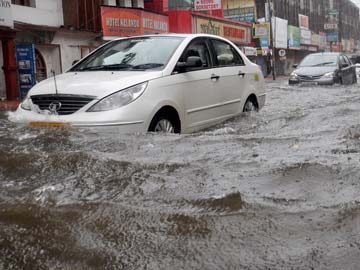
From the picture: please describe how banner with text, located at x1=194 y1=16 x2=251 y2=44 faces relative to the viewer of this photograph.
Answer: facing the viewer and to the right of the viewer

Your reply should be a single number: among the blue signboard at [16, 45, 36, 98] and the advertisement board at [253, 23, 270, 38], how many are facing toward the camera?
2

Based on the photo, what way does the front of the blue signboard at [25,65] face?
toward the camera

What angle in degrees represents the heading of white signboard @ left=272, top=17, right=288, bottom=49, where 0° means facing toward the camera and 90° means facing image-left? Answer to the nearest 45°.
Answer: approximately 315°

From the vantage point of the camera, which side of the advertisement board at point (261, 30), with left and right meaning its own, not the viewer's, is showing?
front

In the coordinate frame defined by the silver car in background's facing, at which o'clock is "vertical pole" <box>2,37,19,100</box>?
The vertical pole is roughly at 1 o'clock from the silver car in background.

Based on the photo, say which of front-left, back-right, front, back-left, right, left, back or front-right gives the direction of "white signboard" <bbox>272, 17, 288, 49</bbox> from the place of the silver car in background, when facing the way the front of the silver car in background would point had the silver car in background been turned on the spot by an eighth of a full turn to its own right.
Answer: right

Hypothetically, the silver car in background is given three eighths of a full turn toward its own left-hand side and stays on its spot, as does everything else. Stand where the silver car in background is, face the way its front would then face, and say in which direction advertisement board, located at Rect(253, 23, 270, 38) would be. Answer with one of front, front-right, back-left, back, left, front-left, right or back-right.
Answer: left

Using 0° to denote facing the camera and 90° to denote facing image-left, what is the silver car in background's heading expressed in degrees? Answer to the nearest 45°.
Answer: approximately 45°
